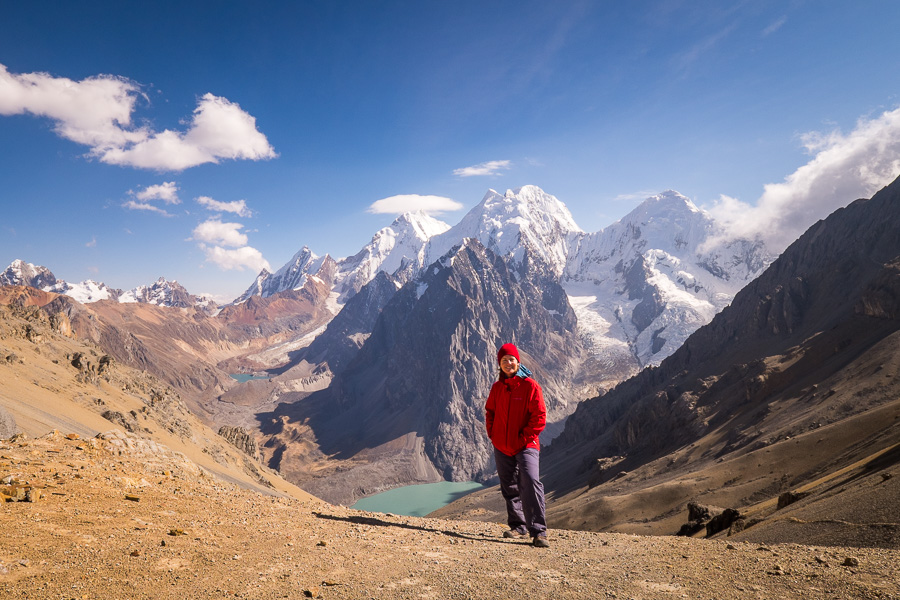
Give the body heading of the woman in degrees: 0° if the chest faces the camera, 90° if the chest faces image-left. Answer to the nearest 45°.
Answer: approximately 0°

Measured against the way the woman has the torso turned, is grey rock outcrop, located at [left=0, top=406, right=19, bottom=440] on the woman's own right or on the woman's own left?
on the woman's own right
